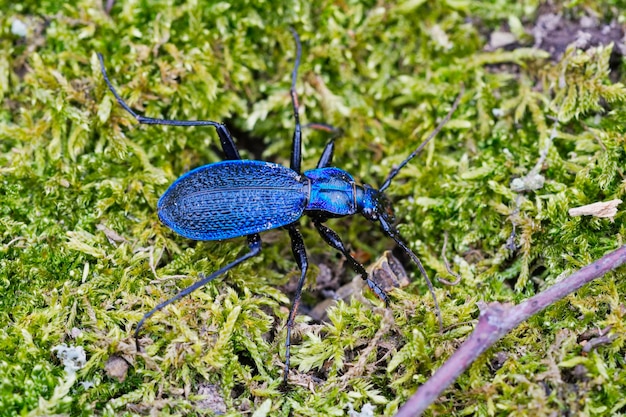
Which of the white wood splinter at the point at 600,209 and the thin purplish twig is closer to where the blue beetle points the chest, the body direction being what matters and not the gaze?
the white wood splinter

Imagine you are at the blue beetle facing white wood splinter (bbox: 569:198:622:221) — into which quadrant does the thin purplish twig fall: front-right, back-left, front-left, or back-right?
front-right

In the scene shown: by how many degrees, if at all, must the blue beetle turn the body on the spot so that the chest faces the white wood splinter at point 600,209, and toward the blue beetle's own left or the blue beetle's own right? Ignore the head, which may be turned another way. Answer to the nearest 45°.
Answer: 0° — it already faces it

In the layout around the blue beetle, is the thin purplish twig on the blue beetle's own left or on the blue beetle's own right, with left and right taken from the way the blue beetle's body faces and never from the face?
on the blue beetle's own right

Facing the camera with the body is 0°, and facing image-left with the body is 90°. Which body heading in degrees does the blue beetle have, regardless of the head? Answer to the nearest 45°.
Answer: approximately 270°
